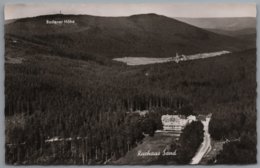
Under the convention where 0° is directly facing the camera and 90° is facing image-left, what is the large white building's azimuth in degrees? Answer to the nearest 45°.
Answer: approximately 0°
